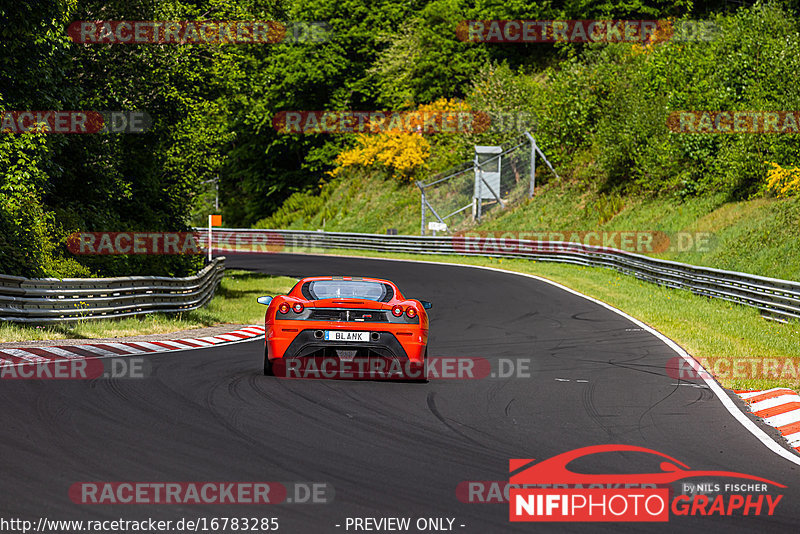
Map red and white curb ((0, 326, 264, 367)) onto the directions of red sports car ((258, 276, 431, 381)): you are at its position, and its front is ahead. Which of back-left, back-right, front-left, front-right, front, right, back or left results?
front-left

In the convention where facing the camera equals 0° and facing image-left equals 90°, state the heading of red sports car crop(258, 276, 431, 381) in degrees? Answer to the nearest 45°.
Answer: approximately 180°

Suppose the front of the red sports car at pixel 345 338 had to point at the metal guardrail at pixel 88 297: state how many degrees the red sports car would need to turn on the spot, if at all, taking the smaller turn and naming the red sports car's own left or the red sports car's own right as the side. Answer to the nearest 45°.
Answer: approximately 45° to the red sports car's own left

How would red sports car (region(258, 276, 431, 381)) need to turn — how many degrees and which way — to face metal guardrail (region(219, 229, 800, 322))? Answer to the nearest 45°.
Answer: approximately 45° to its right

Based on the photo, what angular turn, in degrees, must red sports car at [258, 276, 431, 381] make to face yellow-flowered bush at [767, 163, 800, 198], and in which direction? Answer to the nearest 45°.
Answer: approximately 45° to its right
